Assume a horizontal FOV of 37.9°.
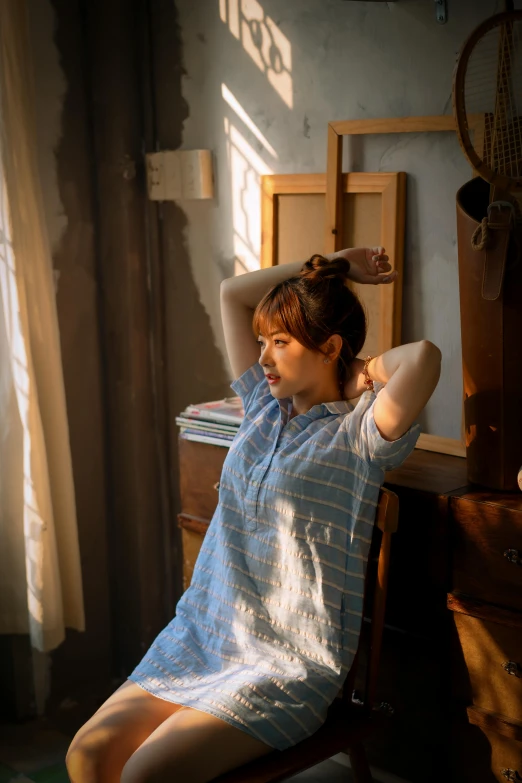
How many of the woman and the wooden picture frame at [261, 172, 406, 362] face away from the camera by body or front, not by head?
0

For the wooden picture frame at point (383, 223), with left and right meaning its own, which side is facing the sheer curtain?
right

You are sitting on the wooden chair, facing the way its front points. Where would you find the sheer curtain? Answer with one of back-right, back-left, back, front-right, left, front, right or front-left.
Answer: right

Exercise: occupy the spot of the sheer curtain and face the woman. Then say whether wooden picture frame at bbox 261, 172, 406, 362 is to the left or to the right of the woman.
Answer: left

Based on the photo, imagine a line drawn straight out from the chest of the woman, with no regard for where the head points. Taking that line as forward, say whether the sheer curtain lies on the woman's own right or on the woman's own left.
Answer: on the woman's own right

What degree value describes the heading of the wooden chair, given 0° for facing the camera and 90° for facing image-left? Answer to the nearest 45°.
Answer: approximately 45°

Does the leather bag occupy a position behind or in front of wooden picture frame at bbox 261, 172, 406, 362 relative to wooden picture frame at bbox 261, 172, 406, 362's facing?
in front

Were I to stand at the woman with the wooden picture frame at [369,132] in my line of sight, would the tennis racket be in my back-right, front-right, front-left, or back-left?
front-right

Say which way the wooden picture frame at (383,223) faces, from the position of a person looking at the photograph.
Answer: facing the viewer

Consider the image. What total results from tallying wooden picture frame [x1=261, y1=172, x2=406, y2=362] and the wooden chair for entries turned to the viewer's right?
0
